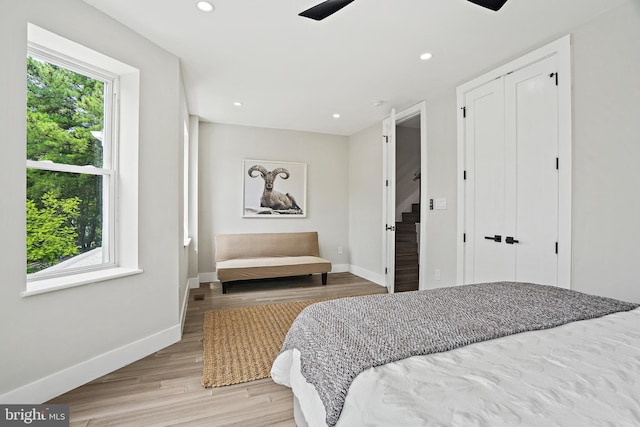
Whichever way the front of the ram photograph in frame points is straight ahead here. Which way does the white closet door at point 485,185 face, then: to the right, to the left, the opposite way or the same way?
to the right

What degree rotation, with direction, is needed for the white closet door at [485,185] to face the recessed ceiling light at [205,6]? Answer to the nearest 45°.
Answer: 0° — it already faces it

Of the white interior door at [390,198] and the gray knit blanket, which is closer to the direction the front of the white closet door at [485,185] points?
the gray knit blanket

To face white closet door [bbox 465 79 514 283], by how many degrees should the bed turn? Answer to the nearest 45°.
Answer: approximately 45° to its right

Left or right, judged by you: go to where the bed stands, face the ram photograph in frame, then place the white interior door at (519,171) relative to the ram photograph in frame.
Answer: right

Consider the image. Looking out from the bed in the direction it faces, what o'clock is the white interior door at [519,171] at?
The white interior door is roughly at 2 o'clock from the bed.

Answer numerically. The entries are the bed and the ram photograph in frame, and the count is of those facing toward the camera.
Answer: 1

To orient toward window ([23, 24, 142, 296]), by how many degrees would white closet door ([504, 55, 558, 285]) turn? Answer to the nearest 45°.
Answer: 0° — it already faces it

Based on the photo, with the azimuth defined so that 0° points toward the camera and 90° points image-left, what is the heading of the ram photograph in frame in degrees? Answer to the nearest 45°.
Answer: approximately 0°

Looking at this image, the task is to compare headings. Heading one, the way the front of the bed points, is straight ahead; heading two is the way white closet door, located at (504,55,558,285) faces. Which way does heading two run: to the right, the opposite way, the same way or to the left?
to the left

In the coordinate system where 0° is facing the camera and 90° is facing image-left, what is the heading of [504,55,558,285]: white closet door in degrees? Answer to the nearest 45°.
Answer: approximately 45°

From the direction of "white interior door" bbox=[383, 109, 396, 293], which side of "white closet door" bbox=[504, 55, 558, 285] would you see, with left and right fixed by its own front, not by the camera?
right
